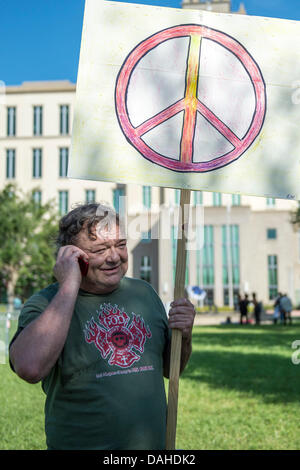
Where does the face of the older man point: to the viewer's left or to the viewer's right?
to the viewer's right

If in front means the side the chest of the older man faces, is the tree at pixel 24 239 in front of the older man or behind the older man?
behind

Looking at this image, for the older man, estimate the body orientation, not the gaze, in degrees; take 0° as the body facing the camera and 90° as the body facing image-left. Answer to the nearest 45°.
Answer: approximately 315°
